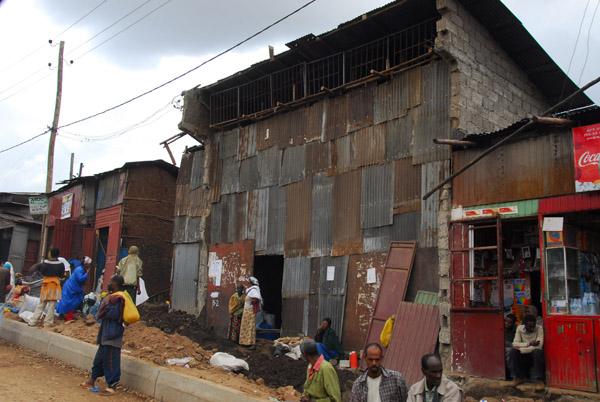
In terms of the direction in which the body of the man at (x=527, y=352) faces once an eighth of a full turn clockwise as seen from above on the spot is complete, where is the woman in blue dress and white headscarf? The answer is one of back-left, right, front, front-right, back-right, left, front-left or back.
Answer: front-right

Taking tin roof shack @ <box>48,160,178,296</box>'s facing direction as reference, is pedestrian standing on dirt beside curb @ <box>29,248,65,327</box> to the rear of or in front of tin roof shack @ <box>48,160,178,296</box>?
in front

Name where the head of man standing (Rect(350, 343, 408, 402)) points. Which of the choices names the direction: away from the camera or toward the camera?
toward the camera

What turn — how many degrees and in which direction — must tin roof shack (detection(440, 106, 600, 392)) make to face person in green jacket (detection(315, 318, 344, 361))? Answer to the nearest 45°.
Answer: approximately 45° to its right

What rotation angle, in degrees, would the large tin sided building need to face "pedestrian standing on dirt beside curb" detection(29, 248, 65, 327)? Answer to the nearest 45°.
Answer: approximately 45° to its right

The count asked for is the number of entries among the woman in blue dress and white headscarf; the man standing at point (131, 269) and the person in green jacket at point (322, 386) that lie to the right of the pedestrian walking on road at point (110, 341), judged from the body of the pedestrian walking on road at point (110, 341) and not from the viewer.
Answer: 2

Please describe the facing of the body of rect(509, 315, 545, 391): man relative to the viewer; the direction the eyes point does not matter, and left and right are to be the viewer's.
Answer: facing the viewer

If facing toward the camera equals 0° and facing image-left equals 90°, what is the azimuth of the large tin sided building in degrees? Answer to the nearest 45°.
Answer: approximately 45°

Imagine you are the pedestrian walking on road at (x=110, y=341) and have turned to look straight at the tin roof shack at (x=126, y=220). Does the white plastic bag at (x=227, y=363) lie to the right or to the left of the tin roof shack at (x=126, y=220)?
right

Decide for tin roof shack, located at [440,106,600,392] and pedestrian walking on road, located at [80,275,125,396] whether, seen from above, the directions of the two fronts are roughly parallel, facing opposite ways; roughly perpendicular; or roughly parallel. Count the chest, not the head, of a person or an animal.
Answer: roughly perpendicular
